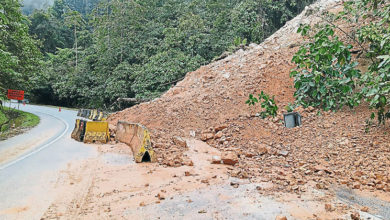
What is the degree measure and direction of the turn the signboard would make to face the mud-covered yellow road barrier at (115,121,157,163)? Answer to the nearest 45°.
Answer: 0° — it already faces it

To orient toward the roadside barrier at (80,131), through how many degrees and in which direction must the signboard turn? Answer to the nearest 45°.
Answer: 0° — it already faces it

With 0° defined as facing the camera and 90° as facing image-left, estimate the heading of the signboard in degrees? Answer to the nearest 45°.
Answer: approximately 0°
